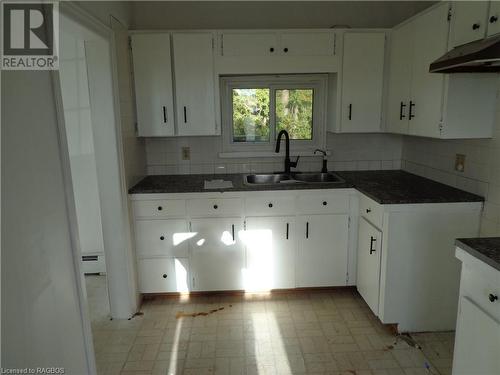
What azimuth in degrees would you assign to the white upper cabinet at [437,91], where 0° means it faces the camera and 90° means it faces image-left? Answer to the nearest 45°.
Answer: approximately 45°

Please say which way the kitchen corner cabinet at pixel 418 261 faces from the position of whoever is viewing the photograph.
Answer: facing to the left of the viewer

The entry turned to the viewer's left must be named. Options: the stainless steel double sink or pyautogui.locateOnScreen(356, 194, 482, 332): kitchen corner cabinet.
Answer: the kitchen corner cabinet

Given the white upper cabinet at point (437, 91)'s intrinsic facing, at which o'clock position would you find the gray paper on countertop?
The gray paper on countertop is roughly at 1 o'clock from the white upper cabinet.

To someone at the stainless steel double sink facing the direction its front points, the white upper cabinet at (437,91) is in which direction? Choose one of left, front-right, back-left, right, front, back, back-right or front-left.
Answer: front-left

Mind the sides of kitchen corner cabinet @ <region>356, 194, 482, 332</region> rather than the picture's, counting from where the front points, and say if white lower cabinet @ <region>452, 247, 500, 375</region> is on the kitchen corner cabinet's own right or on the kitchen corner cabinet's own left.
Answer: on the kitchen corner cabinet's own left

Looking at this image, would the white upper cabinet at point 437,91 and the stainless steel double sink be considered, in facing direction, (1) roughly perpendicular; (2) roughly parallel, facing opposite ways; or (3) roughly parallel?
roughly perpendicular

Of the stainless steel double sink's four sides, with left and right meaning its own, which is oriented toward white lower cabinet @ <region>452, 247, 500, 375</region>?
front

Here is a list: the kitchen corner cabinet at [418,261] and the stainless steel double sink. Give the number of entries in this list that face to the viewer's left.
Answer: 1

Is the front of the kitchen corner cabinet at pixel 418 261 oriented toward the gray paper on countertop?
yes

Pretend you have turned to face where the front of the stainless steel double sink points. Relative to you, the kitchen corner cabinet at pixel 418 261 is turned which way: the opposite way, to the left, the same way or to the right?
to the right

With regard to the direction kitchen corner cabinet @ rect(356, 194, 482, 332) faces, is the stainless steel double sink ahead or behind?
ahead
